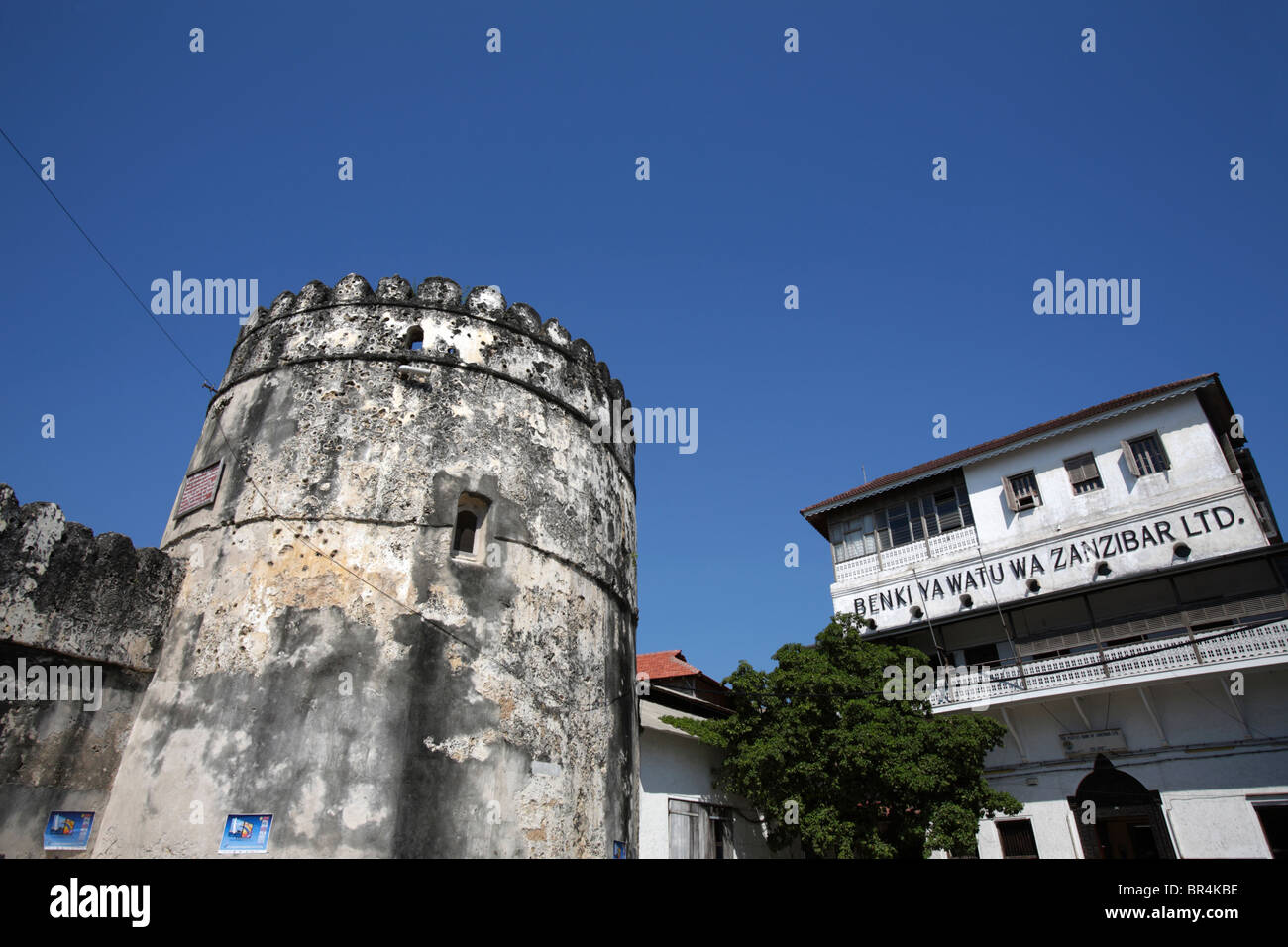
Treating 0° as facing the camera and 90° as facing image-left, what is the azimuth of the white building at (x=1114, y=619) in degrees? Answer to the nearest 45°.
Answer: approximately 45°

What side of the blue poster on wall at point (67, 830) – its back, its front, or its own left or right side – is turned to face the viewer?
front

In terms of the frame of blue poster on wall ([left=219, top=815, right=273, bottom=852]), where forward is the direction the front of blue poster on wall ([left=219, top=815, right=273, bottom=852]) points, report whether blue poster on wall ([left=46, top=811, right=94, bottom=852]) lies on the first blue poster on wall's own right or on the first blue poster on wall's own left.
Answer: on the first blue poster on wall's own right

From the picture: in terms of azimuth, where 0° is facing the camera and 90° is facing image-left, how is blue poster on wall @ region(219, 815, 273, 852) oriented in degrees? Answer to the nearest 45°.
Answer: approximately 0°

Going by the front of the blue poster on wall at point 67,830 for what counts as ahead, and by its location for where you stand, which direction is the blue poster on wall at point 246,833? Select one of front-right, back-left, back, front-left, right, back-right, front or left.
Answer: front-left

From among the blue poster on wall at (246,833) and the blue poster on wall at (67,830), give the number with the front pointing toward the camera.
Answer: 2

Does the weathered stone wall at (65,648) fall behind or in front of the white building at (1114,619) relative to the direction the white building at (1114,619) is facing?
in front

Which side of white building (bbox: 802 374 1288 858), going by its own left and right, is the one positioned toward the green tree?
front
